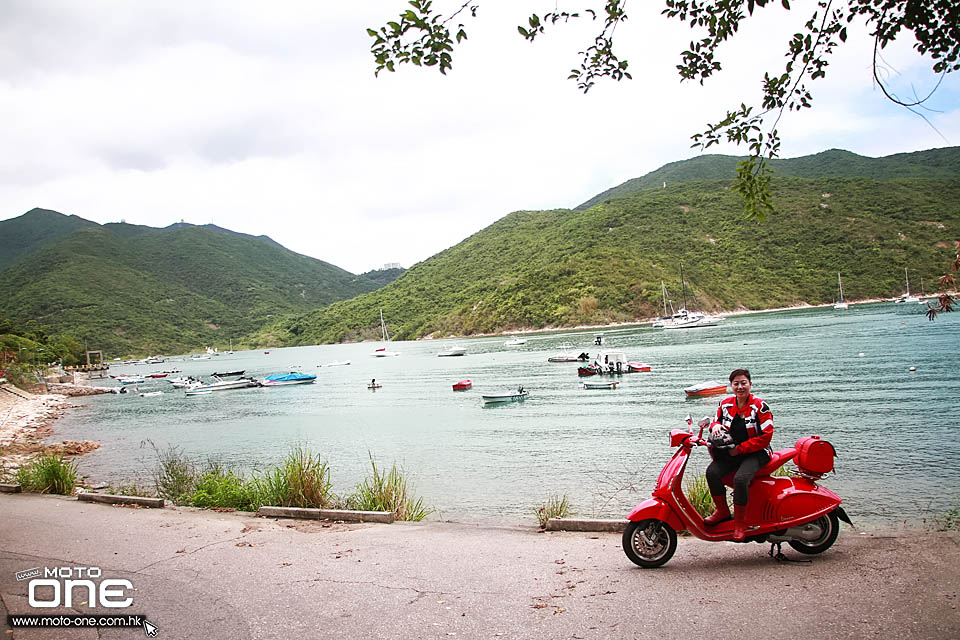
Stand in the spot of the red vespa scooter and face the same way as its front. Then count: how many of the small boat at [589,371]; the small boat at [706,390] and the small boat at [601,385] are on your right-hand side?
3

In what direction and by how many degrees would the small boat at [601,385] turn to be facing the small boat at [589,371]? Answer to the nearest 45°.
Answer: approximately 90° to its right

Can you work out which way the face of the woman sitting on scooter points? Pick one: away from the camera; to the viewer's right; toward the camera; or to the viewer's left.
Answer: toward the camera

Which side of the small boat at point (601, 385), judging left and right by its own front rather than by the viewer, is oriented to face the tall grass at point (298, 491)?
left

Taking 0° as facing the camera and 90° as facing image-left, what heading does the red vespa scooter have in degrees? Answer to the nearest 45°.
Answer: approximately 90°

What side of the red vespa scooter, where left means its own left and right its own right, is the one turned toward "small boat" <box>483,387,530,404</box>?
right

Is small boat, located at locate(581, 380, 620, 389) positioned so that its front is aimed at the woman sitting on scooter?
no
